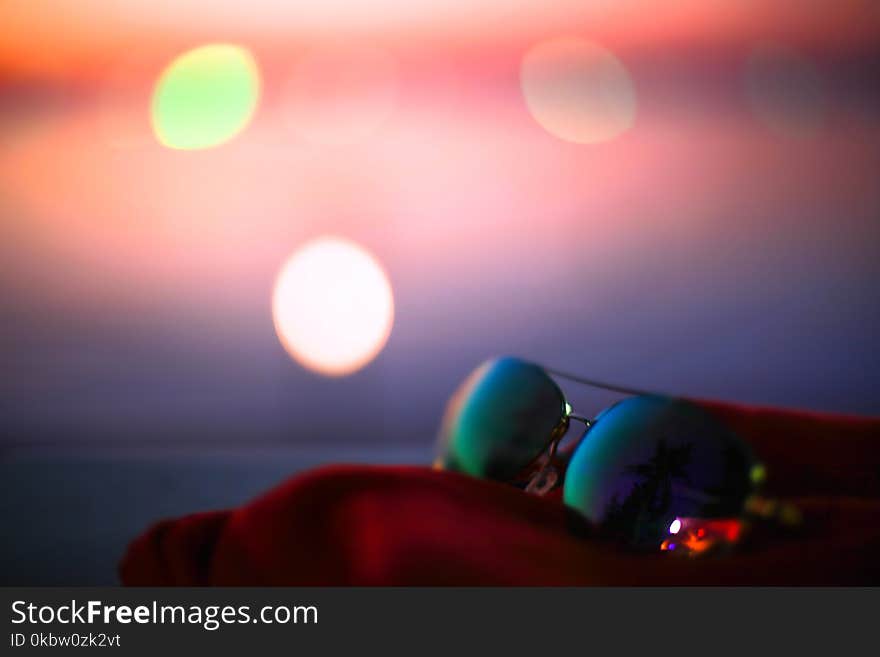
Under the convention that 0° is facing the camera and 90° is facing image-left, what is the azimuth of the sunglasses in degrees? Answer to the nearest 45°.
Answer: approximately 45°
